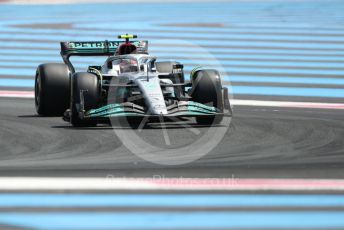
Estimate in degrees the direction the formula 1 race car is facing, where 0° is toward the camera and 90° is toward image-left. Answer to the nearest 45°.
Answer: approximately 0°
